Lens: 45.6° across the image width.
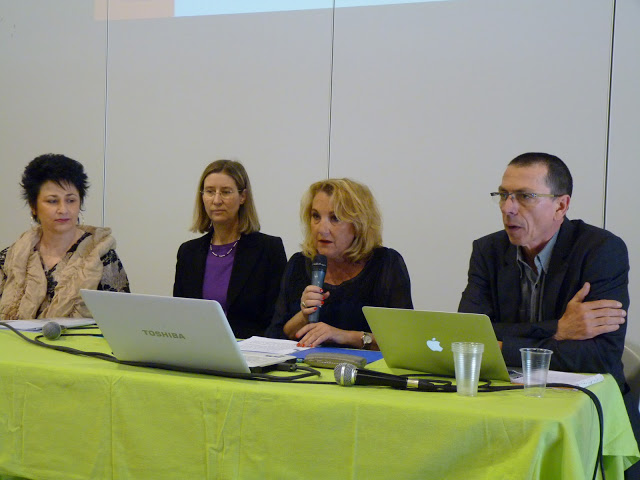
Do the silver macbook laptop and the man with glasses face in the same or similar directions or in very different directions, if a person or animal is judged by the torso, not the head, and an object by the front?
very different directions

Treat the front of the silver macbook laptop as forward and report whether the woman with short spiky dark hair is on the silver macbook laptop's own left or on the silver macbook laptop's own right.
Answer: on the silver macbook laptop's own left

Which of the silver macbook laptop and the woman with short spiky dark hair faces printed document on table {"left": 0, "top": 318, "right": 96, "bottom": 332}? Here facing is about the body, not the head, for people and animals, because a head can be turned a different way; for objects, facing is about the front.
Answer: the woman with short spiky dark hair

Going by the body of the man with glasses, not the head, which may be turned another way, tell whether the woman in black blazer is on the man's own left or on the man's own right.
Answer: on the man's own right

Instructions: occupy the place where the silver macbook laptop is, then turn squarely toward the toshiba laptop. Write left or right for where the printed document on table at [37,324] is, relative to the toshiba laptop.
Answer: right

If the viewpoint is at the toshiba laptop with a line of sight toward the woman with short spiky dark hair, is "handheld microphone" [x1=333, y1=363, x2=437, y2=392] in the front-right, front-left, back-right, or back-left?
back-right

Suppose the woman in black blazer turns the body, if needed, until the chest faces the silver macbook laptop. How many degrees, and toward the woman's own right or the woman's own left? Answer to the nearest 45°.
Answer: approximately 45° to the woman's own left

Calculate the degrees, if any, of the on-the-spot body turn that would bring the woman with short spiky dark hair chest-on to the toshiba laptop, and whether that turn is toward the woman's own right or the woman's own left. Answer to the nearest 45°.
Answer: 0° — they already face it
